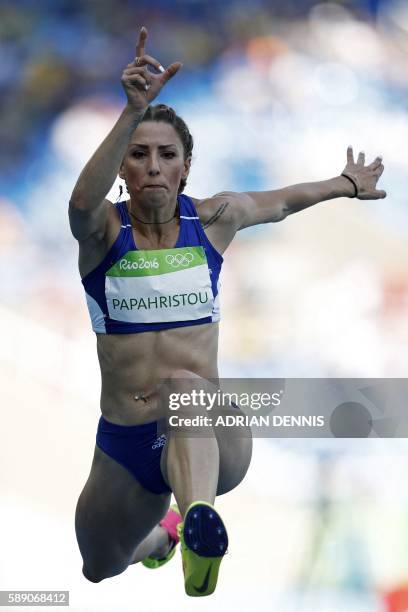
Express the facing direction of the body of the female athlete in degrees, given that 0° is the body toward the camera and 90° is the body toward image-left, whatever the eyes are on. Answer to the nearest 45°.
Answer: approximately 0°
